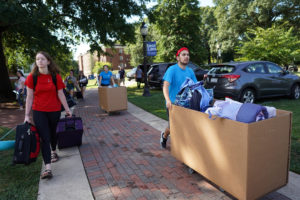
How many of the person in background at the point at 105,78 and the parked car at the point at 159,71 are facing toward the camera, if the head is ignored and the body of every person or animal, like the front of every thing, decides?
1

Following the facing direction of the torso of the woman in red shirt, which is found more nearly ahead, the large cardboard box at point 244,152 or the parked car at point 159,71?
the large cardboard box

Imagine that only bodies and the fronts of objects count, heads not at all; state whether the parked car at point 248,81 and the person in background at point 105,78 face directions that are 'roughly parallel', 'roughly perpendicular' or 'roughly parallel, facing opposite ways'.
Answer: roughly perpendicular

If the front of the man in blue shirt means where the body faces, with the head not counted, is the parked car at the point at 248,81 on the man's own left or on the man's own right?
on the man's own left

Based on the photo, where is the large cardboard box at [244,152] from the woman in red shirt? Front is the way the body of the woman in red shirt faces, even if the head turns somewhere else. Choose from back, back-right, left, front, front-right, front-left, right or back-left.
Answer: front-left

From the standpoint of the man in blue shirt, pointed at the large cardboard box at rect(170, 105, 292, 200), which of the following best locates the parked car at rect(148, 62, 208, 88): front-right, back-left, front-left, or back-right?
back-left

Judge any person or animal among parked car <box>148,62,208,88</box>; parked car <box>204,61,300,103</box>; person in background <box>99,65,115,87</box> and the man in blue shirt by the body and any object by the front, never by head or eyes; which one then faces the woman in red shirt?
the person in background

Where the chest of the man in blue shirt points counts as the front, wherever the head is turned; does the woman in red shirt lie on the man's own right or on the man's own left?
on the man's own right

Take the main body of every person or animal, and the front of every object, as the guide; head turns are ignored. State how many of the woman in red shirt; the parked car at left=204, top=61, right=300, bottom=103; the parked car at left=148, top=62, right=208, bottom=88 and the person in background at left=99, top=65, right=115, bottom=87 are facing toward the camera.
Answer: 2
